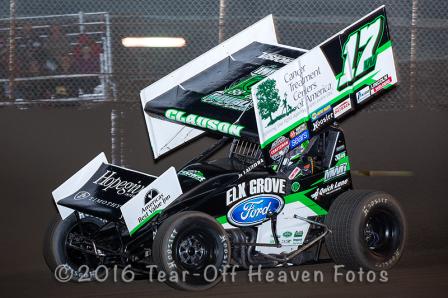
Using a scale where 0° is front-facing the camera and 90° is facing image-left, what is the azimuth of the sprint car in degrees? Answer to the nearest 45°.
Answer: approximately 45°
